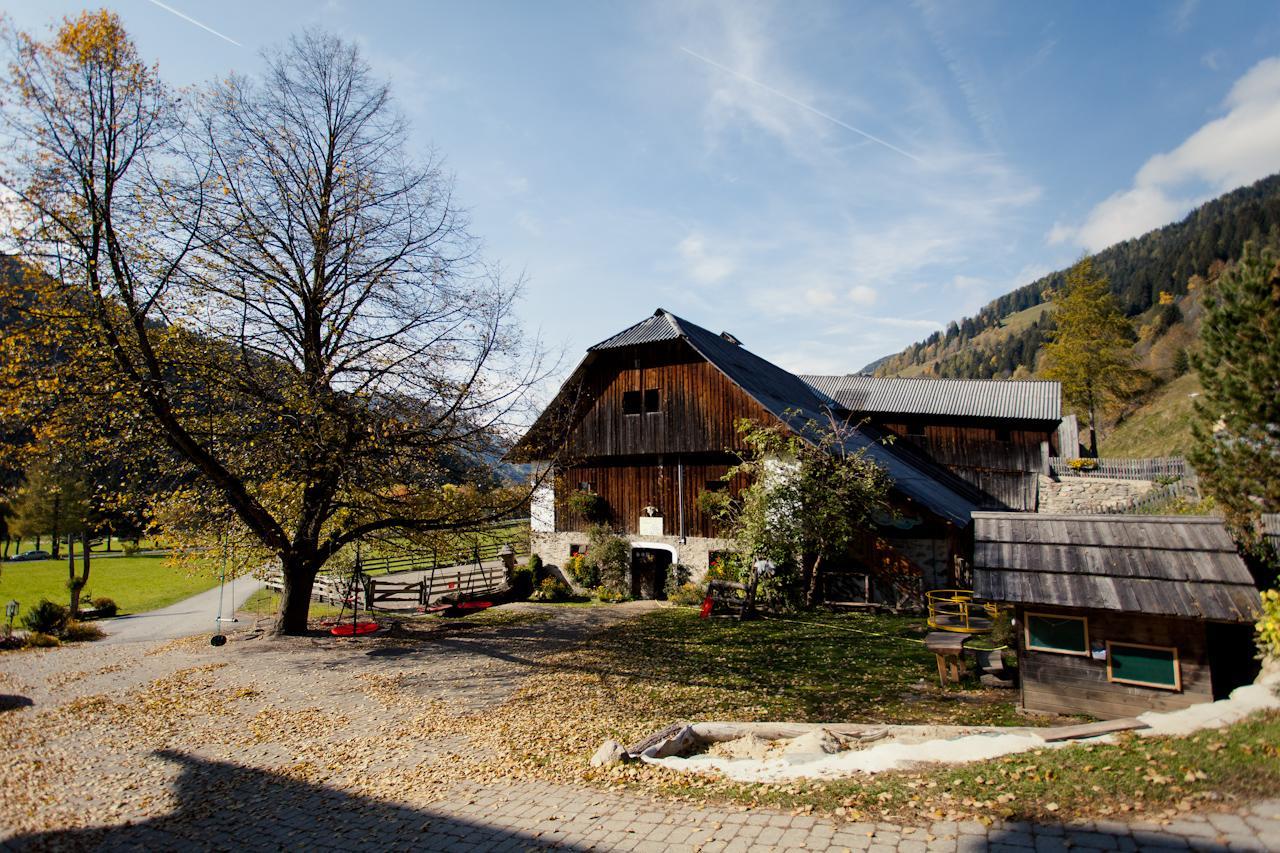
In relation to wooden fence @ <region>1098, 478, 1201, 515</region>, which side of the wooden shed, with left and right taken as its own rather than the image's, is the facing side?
back

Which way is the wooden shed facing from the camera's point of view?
toward the camera

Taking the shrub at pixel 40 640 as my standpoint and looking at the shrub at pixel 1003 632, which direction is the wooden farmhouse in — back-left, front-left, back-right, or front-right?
front-left

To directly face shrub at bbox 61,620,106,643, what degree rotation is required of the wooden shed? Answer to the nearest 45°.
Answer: approximately 90° to its right

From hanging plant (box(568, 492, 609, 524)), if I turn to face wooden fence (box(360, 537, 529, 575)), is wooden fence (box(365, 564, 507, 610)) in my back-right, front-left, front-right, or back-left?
front-left

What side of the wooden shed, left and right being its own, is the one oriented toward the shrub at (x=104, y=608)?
right

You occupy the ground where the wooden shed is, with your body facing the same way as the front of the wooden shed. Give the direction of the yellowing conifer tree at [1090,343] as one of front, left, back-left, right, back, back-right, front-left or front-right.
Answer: back

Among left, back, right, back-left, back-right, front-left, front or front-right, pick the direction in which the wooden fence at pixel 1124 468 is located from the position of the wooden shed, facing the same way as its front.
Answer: back

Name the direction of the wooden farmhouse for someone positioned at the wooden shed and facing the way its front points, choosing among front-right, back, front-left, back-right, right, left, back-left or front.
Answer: back-right
